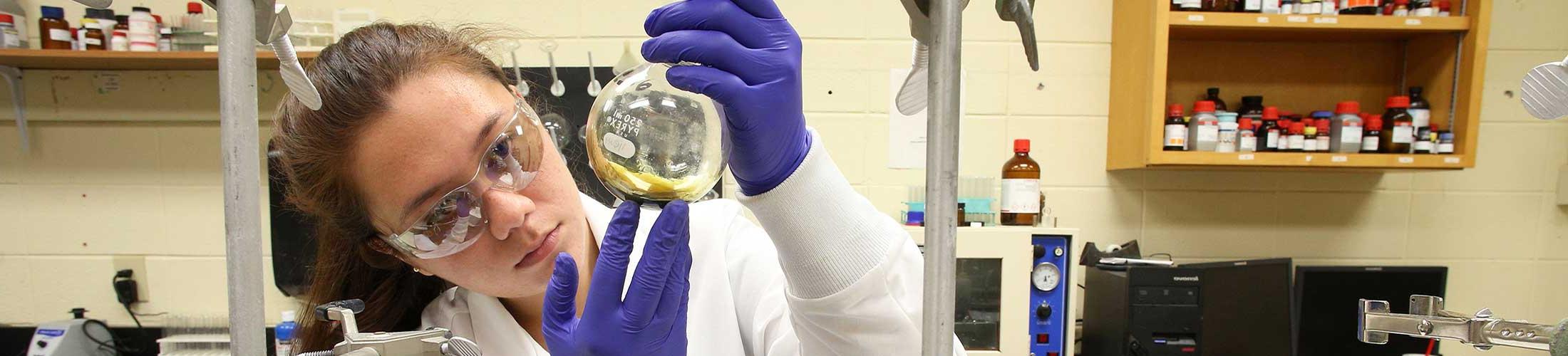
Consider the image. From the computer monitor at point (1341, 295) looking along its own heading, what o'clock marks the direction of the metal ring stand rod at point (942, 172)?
The metal ring stand rod is roughly at 12 o'clock from the computer monitor.

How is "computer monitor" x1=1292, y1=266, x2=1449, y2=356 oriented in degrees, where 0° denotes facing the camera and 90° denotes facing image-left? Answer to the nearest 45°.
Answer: approximately 0°

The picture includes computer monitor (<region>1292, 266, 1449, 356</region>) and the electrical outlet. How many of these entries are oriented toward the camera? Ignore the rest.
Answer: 2

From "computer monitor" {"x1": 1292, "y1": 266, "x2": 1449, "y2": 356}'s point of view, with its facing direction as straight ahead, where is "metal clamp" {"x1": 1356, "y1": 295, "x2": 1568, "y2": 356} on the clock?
The metal clamp is roughly at 12 o'clock from the computer monitor.

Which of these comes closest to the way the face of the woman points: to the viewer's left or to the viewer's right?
to the viewer's right

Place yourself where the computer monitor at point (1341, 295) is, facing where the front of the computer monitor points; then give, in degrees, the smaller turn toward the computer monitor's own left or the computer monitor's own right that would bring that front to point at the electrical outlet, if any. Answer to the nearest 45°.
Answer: approximately 45° to the computer monitor's own right

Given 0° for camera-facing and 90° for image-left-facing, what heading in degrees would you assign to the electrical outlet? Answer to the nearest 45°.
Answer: approximately 0°
